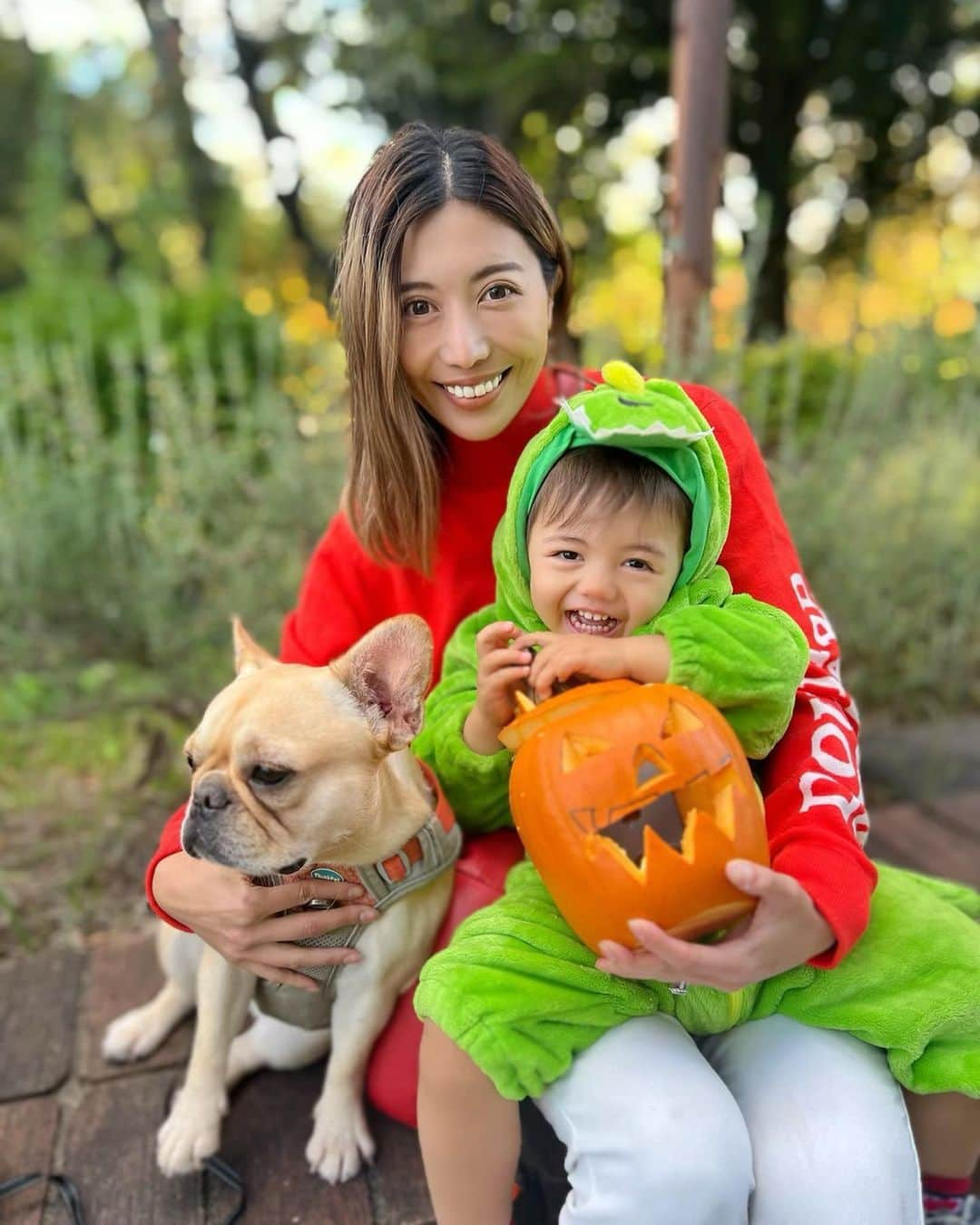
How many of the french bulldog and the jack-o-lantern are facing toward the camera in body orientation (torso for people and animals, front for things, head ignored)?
2

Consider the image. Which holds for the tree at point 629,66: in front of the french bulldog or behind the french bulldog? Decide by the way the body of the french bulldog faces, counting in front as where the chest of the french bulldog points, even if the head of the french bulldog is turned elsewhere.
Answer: behind

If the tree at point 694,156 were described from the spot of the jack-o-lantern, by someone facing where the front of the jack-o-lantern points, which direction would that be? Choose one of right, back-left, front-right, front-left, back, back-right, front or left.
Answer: back

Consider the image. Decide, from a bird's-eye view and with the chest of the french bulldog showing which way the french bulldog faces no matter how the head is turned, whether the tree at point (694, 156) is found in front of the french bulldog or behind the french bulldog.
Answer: behind

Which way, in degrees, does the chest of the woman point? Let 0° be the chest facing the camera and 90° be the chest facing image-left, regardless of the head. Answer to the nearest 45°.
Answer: approximately 0°

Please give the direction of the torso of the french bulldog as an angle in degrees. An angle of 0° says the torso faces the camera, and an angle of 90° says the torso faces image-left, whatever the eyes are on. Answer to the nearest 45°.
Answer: approximately 0°

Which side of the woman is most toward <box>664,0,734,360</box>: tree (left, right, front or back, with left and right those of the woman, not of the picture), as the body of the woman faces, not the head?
back

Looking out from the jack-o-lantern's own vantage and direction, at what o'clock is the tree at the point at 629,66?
The tree is roughly at 6 o'clock from the jack-o-lantern.

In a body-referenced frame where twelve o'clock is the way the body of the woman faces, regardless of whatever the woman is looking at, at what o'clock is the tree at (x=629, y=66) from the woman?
The tree is roughly at 6 o'clock from the woman.
